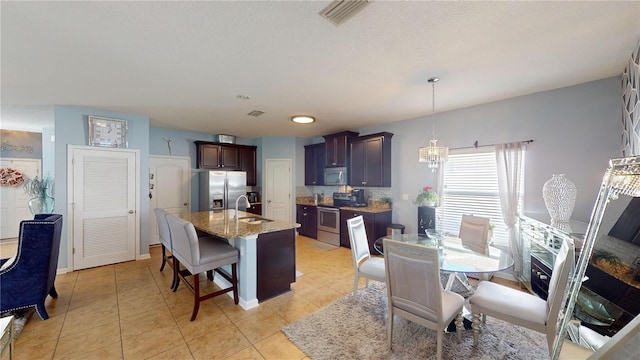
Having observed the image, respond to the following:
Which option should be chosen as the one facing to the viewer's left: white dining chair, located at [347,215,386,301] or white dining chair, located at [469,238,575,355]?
white dining chair, located at [469,238,575,355]

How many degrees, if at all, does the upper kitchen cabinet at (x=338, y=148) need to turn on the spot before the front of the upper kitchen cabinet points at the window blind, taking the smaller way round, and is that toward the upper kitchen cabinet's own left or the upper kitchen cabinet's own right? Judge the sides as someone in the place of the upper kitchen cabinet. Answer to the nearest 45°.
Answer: approximately 90° to the upper kitchen cabinet's own left

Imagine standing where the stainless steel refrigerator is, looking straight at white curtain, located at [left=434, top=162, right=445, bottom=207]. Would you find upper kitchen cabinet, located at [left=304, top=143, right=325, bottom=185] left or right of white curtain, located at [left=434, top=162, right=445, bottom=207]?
left

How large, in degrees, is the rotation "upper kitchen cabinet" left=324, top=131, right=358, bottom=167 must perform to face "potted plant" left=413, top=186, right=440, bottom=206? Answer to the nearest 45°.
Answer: approximately 90° to its left

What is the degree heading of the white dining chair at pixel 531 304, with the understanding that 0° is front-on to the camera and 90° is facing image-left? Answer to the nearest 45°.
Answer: approximately 90°

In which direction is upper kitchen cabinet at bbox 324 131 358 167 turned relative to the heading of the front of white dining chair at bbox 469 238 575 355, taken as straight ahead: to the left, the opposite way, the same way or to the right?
to the left

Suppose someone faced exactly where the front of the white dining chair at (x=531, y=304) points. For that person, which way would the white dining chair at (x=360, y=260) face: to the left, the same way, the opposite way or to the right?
the opposite way
